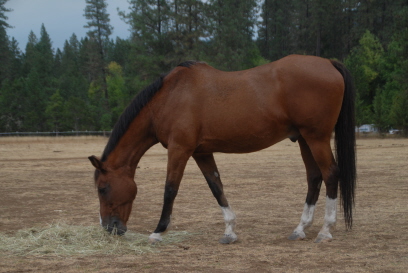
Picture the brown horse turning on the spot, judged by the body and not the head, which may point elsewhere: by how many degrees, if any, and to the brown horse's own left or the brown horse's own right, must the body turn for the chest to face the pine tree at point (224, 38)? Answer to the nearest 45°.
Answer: approximately 90° to the brown horse's own right

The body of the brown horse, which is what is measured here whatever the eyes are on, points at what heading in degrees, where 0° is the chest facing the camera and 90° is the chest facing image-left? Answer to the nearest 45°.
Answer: approximately 90°

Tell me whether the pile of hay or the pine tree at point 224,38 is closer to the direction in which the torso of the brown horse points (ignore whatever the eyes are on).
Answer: the pile of hay

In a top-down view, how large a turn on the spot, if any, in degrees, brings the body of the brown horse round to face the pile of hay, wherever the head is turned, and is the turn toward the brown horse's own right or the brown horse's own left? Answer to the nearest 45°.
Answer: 0° — it already faces it
